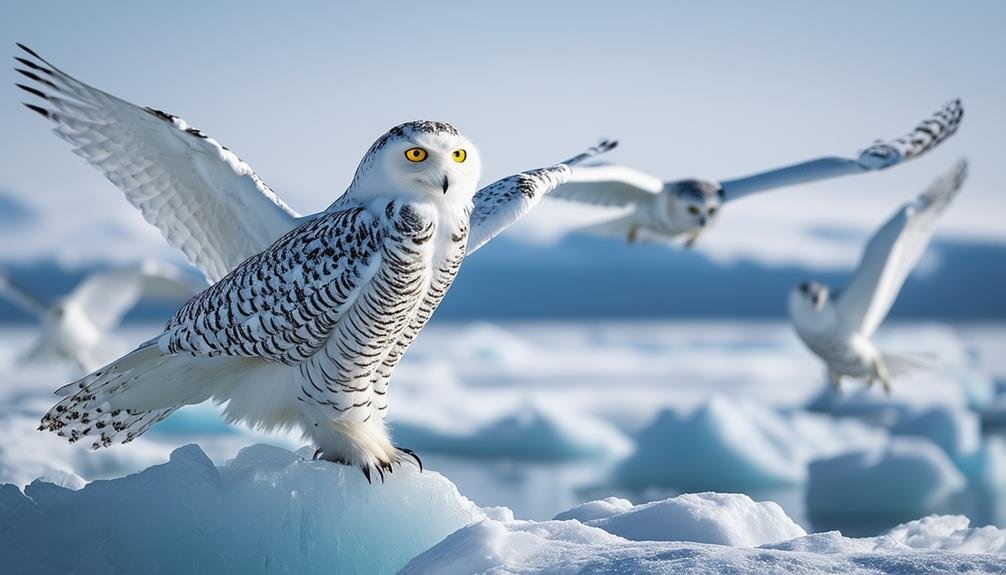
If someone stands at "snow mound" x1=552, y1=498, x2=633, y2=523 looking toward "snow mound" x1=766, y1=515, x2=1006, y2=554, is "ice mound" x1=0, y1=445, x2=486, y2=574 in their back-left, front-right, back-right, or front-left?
back-right

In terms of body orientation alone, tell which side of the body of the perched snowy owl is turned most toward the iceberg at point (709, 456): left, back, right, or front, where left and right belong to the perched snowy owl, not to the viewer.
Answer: left

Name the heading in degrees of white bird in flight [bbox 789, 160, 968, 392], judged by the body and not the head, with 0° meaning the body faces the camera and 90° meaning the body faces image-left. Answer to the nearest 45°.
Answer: approximately 45°

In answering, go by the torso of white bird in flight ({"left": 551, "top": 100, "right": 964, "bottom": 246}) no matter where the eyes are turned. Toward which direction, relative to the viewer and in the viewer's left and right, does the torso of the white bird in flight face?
facing the viewer and to the right of the viewer

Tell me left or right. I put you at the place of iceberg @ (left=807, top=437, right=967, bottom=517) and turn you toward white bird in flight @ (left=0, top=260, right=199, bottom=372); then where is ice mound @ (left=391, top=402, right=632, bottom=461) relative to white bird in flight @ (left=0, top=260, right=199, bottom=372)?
right

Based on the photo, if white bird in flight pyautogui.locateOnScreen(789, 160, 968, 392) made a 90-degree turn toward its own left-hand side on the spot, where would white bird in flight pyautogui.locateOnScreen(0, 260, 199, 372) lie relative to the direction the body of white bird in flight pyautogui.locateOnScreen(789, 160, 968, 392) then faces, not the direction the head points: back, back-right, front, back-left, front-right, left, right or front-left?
back-right

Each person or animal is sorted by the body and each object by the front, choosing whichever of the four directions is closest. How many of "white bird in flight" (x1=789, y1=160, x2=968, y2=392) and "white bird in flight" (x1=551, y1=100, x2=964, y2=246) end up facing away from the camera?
0

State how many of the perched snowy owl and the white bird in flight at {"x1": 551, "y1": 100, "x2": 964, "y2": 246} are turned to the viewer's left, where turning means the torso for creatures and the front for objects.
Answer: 0

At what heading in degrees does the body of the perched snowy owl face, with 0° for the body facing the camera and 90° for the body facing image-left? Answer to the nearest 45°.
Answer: approximately 315°

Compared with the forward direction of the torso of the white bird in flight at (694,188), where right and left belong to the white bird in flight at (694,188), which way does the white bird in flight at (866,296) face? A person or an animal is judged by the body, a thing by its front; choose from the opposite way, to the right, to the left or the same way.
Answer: to the right
